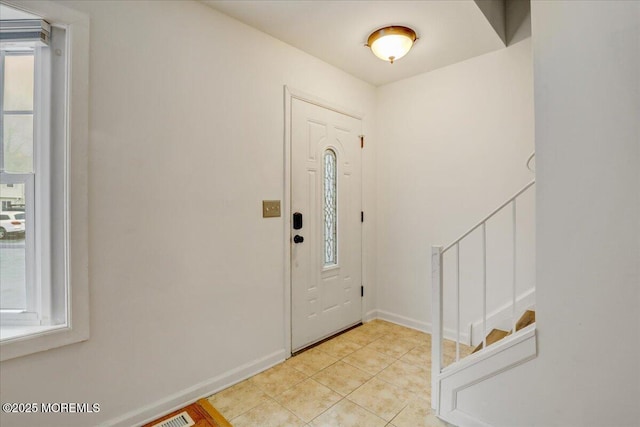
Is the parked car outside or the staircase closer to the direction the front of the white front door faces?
the staircase

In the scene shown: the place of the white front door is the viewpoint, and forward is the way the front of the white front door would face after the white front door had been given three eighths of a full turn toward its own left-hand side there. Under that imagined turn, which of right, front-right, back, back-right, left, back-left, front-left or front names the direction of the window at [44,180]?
back-left

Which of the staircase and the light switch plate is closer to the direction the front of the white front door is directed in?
the staircase

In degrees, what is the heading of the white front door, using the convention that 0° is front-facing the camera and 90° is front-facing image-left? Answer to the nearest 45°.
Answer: approximately 315°

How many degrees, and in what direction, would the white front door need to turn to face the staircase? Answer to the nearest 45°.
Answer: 0° — it already faces it

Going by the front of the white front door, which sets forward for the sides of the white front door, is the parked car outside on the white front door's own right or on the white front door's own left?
on the white front door's own right

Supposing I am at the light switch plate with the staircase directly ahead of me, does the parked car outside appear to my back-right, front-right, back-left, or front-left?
back-right

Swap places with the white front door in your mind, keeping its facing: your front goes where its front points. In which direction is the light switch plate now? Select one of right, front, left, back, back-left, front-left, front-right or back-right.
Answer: right
